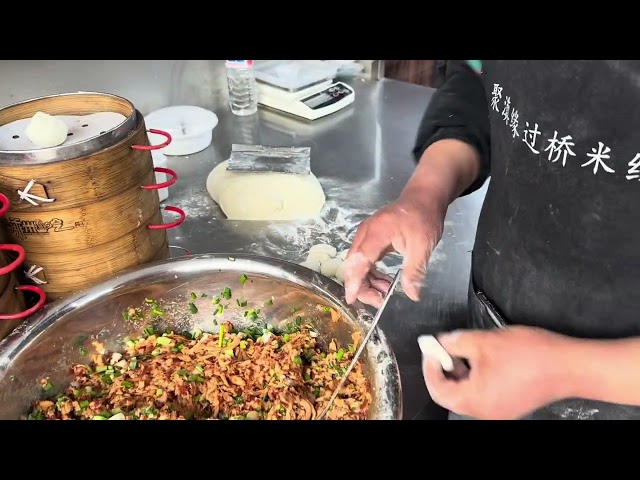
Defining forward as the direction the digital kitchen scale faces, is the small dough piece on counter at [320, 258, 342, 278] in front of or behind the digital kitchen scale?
in front

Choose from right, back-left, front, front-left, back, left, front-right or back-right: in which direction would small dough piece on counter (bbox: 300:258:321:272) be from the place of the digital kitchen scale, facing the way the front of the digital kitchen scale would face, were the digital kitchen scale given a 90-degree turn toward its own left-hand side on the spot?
back-right

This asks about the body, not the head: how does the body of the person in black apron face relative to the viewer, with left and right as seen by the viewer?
facing the viewer and to the left of the viewer

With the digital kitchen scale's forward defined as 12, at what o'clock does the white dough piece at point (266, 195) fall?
The white dough piece is roughly at 2 o'clock from the digital kitchen scale.

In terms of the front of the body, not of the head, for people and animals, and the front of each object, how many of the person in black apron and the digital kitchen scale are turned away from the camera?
0

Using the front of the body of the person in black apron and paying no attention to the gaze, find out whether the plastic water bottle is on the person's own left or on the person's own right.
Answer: on the person's own right

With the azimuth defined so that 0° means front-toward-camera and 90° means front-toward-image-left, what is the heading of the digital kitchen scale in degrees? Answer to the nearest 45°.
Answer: approximately 315°

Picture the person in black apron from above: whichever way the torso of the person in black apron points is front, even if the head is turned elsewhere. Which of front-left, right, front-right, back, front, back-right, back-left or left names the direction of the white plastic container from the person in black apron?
right

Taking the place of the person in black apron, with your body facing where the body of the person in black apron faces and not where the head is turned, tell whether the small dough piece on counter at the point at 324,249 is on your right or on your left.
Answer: on your right

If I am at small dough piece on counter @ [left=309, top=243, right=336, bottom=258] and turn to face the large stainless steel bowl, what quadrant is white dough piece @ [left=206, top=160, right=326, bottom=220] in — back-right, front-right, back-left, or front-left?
back-right
